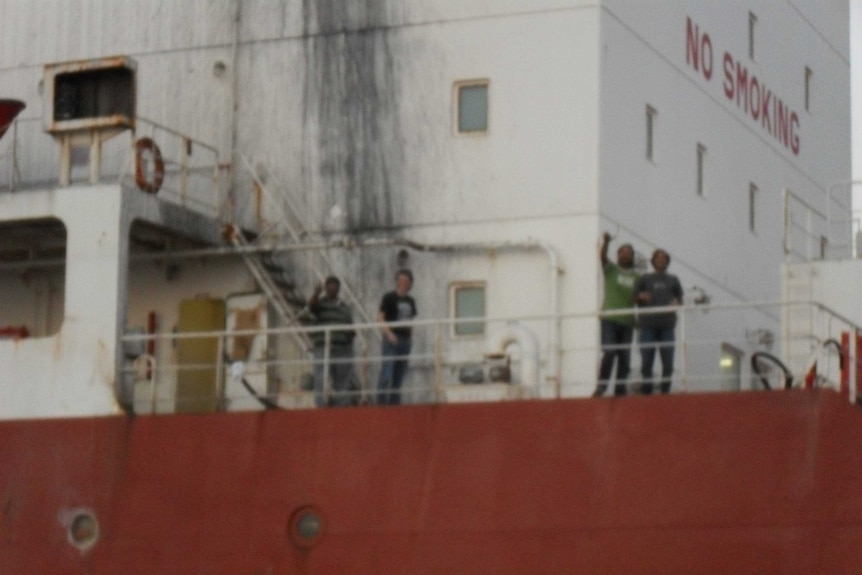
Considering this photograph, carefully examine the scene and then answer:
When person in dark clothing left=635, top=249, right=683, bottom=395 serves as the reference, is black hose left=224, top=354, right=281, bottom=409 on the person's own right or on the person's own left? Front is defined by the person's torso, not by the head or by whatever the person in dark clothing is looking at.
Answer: on the person's own right

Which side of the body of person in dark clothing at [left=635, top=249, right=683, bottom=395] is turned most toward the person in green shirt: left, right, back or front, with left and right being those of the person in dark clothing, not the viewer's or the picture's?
right

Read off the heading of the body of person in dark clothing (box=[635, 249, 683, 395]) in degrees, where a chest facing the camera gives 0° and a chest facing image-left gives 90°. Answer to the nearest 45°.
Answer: approximately 0°

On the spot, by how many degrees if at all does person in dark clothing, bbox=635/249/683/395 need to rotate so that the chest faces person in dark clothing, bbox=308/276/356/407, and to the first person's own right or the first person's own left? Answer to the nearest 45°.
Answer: approximately 90° to the first person's own right

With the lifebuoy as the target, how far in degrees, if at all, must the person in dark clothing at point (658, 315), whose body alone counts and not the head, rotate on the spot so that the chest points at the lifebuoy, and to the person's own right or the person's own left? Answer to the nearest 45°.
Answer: approximately 90° to the person's own right
